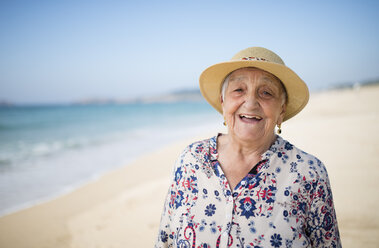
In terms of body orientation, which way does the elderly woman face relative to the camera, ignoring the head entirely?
toward the camera

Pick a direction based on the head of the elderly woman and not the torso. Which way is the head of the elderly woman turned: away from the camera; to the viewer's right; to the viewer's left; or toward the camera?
toward the camera
